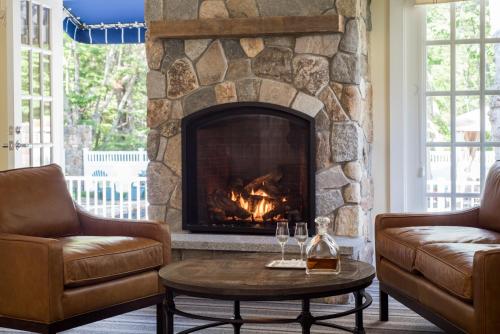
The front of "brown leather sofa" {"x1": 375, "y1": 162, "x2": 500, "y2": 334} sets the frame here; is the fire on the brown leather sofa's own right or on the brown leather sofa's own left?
on the brown leather sofa's own right

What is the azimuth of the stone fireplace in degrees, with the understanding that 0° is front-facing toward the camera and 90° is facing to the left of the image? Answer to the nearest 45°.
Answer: approximately 0°

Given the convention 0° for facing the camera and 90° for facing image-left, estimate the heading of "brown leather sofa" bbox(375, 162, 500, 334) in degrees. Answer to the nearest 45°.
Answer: approximately 45°

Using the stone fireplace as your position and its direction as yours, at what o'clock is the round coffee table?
The round coffee table is roughly at 12 o'clock from the stone fireplace.

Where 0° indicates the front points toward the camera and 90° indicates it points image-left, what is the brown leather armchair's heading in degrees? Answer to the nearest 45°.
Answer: approximately 315°

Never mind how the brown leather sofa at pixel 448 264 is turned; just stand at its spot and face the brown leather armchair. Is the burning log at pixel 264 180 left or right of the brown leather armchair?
right

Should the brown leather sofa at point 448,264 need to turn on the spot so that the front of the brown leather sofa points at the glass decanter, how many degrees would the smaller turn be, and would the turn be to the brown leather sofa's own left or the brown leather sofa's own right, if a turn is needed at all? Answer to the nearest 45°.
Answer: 0° — it already faces it

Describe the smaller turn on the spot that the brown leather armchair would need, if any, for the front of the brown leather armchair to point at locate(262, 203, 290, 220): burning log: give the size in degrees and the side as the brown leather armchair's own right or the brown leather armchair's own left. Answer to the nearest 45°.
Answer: approximately 90° to the brown leather armchair's own left

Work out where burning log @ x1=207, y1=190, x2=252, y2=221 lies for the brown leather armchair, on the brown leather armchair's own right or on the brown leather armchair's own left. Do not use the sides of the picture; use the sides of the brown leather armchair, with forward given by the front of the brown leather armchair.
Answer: on the brown leather armchair's own left

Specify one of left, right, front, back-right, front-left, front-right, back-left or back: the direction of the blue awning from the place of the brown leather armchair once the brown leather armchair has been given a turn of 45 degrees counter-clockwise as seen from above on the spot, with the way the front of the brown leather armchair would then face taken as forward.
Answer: left

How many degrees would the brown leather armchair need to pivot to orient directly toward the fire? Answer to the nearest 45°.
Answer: approximately 90° to its left

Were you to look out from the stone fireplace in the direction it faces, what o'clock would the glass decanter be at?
The glass decanter is roughly at 12 o'clock from the stone fireplace.

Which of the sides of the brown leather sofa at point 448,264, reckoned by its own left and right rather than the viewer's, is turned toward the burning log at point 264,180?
right
